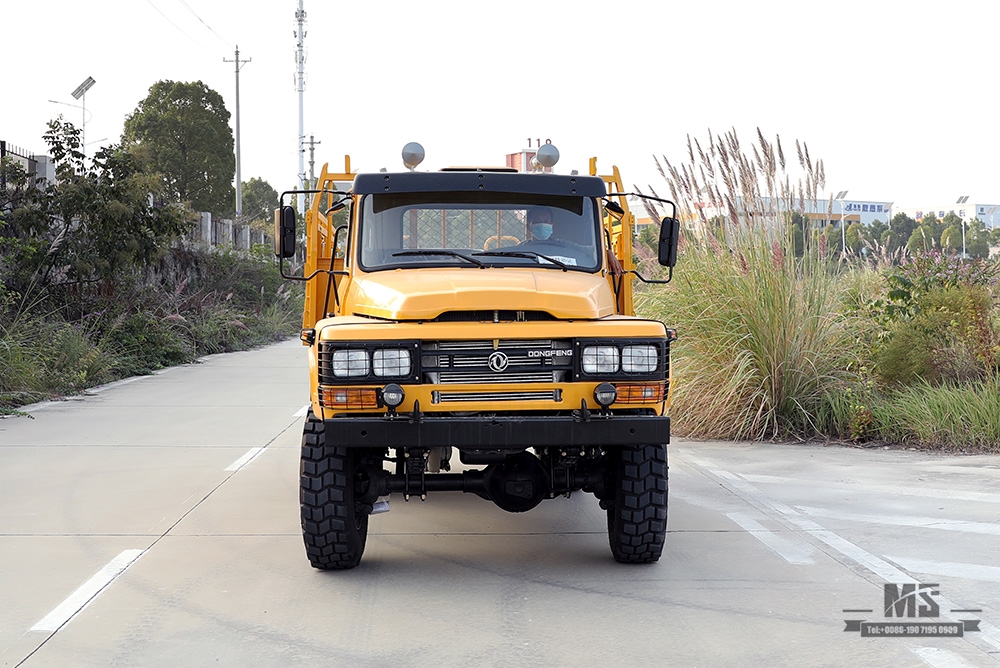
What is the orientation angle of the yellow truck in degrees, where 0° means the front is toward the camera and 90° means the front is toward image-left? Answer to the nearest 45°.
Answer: approximately 0°

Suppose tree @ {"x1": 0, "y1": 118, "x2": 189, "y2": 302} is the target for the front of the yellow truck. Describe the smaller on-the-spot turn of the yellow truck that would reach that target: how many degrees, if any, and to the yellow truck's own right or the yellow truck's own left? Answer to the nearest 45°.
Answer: approximately 135° to the yellow truck's own right

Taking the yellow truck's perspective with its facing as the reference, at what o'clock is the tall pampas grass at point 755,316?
The tall pampas grass is roughly at 7 o'clock from the yellow truck.

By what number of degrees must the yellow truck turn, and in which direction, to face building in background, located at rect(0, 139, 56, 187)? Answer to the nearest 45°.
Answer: approximately 135° to its right

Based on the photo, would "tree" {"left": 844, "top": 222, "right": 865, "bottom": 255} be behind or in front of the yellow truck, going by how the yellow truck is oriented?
behind

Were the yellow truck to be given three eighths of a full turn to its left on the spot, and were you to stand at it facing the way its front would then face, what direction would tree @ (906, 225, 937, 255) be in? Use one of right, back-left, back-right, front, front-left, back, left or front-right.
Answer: front

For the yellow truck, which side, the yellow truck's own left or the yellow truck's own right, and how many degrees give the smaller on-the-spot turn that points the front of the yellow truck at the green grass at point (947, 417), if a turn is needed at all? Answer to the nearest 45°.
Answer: approximately 135° to the yellow truck's own left
